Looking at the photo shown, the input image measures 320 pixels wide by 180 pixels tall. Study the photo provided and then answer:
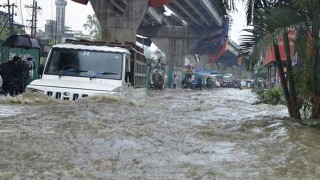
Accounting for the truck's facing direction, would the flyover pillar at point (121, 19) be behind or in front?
behind

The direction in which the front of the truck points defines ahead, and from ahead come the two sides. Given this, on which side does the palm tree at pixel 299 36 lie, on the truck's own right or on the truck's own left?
on the truck's own left

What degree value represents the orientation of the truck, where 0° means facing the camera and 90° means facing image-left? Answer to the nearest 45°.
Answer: approximately 45°

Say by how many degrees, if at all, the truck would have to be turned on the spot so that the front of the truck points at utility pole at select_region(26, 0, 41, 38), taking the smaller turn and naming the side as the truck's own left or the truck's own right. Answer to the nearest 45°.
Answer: approximately 135° to the truck's own right

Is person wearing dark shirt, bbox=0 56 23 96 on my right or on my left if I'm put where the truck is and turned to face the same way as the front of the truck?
on my right
